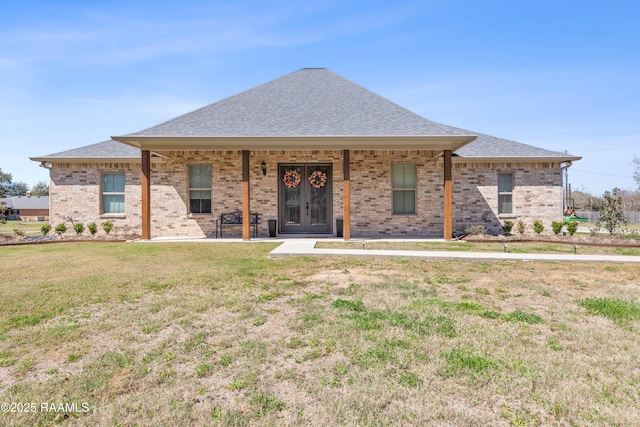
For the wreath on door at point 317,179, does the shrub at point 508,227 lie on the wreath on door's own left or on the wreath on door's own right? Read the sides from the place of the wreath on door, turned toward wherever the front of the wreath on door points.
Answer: on the wreath on door's own left

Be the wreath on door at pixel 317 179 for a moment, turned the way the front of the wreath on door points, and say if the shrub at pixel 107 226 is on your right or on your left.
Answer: on your right

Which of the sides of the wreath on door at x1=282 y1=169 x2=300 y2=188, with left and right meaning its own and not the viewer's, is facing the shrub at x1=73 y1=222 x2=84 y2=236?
right

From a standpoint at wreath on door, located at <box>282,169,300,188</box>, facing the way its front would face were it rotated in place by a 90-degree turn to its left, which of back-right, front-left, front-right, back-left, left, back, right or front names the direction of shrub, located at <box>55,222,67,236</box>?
back

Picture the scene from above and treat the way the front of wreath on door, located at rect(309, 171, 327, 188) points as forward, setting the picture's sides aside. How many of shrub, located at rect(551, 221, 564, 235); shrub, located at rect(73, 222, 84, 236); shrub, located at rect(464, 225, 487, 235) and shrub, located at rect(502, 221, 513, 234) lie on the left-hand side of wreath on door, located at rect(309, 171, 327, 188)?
3

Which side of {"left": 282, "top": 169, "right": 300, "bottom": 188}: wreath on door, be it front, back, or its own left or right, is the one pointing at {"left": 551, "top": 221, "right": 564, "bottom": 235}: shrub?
left

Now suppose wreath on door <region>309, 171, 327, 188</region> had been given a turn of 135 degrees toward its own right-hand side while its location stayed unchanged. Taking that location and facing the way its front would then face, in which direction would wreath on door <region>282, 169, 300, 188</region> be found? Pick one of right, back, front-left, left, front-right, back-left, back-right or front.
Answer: front-left

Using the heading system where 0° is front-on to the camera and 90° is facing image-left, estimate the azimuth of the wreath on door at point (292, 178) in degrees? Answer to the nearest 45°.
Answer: approximately 0°

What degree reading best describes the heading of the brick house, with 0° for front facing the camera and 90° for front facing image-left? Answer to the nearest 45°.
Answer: approximately 0°

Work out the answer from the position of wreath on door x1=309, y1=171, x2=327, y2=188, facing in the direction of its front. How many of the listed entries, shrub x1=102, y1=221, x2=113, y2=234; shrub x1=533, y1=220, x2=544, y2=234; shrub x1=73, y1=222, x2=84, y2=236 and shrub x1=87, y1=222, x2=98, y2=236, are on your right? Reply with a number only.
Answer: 3

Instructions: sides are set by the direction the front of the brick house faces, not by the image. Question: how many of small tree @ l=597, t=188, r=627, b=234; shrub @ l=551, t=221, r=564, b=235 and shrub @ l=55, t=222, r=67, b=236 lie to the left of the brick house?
2

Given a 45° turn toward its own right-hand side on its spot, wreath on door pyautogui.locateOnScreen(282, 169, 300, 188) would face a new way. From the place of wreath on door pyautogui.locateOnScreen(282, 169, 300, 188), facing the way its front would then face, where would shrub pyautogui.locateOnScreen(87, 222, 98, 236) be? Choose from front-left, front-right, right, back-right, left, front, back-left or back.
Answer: front-right

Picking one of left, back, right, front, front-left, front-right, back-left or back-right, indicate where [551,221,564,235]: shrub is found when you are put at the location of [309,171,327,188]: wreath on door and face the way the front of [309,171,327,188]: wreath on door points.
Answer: left
